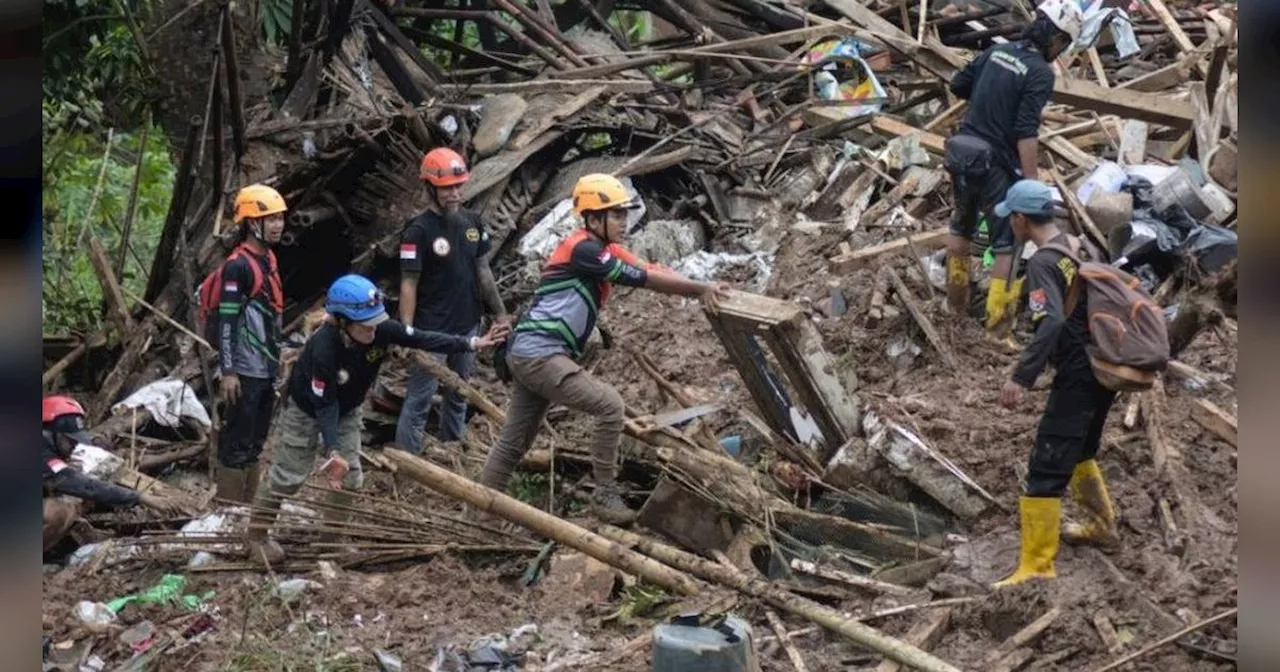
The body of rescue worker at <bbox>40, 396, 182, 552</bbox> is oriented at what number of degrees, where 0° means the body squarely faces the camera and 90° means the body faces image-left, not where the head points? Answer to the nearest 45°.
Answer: approximately 270°

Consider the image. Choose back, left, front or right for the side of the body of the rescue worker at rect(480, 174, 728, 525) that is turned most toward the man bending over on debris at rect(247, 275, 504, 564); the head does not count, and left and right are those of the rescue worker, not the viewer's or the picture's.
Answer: back

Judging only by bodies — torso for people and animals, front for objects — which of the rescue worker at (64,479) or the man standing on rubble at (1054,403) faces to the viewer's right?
the rescue worker

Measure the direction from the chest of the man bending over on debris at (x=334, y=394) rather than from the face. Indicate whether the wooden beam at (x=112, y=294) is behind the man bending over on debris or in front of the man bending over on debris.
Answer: behind

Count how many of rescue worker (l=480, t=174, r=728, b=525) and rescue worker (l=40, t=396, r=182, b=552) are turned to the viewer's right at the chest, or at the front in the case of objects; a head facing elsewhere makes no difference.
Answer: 2

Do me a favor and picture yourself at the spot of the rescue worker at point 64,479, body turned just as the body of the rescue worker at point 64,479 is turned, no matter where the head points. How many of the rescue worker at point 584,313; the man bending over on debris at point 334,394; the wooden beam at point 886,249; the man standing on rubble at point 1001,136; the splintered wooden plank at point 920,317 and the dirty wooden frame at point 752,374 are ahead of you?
6

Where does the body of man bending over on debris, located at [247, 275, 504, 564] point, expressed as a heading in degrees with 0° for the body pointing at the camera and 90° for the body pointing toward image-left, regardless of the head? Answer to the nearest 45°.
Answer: approximately 315°

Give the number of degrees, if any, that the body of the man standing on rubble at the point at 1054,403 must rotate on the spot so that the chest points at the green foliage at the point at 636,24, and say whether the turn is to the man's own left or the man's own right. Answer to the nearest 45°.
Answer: approximately 45° to the man's own right

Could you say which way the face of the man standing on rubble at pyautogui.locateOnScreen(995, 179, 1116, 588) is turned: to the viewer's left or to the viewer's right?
to the viewer's left

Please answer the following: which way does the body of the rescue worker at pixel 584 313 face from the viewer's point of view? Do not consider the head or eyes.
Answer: to the viewer's right

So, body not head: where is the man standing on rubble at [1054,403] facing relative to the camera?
to the viewer's left

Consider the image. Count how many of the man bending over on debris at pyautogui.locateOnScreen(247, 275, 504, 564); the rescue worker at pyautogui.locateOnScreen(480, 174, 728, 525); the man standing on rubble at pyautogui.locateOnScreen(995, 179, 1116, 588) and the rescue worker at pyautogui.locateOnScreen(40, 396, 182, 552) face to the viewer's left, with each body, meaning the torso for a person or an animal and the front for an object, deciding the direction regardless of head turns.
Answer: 1

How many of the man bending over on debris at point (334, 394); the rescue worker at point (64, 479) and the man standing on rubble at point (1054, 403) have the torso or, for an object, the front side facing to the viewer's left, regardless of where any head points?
1

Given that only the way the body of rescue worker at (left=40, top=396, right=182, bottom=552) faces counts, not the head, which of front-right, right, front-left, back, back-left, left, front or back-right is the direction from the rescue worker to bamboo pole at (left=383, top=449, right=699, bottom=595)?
front-right
